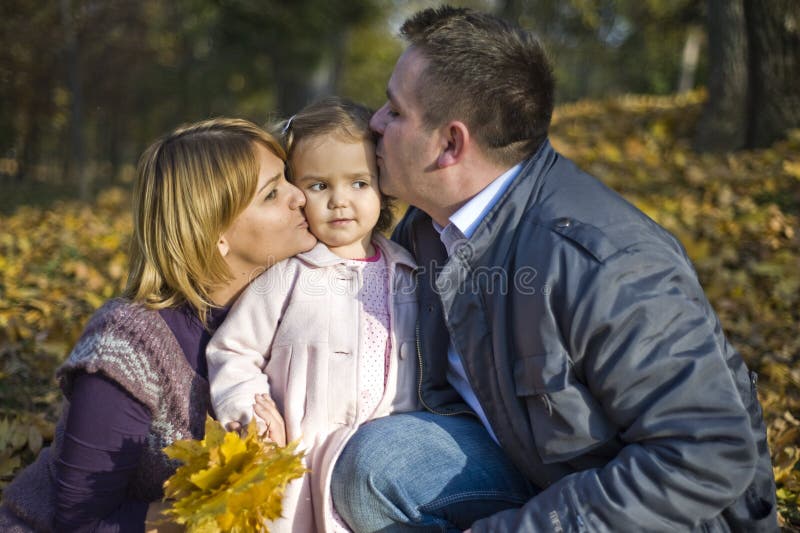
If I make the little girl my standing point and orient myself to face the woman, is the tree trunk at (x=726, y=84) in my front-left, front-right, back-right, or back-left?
back-right

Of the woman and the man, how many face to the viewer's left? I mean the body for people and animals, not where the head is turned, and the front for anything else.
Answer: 1

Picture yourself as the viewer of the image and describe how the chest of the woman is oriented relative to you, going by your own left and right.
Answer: facing to the right of the viewer

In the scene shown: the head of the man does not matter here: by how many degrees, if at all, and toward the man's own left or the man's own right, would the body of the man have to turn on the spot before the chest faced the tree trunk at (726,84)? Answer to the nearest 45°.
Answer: approximately 90° to the man's own right

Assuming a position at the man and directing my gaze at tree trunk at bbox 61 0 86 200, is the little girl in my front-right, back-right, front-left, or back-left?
front-left

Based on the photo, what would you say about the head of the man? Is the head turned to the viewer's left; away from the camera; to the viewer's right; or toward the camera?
to the viewer's left

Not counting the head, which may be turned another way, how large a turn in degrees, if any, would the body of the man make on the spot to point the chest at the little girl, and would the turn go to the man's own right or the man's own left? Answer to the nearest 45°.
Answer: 0° — they already face them

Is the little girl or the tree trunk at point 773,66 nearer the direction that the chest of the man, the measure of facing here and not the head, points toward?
the little girl

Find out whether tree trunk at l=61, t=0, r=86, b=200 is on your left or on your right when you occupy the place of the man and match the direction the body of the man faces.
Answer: on your right

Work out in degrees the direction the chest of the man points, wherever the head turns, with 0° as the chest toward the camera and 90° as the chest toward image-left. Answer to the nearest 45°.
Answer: approximately 90°

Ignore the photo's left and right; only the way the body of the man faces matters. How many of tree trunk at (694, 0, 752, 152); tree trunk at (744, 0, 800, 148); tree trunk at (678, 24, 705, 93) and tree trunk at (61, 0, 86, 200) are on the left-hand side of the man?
0

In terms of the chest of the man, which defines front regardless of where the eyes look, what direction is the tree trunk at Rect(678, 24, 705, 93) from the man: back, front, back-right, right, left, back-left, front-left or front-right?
right

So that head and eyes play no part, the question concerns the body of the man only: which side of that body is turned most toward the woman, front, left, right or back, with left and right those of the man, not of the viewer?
front

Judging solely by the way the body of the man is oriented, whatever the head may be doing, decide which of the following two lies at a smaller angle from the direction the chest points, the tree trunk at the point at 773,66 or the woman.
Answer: the woman
